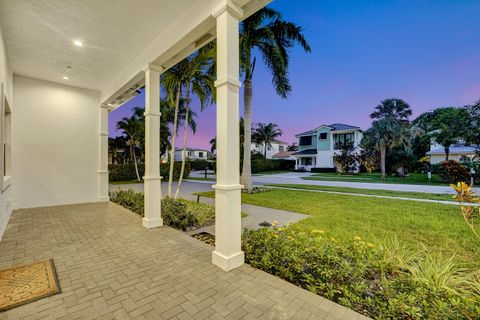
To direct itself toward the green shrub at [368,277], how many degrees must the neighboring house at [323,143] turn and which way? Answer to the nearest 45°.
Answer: approximately 45° to its left

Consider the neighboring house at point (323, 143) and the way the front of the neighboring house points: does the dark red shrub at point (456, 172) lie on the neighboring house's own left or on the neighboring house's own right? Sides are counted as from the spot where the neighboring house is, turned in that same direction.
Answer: on the neighboring house's own left

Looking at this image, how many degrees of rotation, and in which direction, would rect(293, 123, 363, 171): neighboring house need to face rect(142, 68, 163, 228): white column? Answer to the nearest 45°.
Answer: approximately 45° to its left

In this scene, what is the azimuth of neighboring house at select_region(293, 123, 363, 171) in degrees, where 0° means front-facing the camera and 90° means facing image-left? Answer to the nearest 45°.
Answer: approximately 45°

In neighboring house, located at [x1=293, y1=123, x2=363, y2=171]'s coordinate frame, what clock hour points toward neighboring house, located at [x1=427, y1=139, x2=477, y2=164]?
neighboring house, located at [x1=427, y1=139, x2=477, y2=164] is roughly at 8 o'clock from neighboring house, located at [x1=293, y1=123, x2=363, y2=171].

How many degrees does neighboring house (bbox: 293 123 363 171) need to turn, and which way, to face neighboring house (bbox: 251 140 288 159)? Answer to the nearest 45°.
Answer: approximately 90° to its right

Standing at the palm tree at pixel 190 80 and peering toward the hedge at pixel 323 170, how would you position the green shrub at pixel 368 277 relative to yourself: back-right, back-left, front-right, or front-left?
back-right

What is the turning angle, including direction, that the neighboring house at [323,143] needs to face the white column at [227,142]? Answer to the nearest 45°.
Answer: approximately 45° to its left
